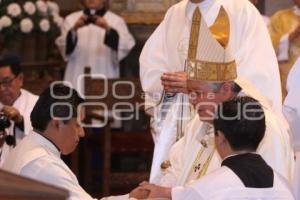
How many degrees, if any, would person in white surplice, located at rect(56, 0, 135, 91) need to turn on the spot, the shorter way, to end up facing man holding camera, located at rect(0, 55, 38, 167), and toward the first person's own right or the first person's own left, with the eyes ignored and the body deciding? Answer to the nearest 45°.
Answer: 0° — they already face them

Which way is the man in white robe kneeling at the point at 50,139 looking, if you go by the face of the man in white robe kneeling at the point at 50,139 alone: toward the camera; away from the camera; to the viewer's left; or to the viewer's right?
to the viewer's right

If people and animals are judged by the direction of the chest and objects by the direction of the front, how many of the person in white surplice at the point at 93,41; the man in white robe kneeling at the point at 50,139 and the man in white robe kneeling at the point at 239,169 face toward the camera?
1

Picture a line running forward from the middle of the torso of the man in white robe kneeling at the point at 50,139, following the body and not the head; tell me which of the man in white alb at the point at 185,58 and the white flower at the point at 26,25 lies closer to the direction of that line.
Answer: the man in white alb

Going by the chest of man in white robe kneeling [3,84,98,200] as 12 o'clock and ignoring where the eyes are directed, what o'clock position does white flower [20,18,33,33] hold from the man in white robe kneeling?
The white flower is roughly at 9 o'clock from the man in white robe kneeling.

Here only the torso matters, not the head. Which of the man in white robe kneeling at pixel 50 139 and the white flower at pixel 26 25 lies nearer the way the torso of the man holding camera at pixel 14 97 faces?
the man in white robe kneeling

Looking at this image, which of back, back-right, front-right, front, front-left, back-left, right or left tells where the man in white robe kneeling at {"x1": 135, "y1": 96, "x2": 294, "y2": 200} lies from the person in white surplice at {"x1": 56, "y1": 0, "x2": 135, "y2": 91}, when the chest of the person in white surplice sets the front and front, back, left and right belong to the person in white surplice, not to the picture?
front

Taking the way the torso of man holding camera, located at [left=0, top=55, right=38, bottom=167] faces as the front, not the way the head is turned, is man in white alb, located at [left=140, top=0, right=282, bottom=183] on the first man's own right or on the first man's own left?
on the first man's own left

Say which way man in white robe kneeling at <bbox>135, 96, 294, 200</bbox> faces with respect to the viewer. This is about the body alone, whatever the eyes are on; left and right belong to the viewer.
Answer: facing away from the viewer and to the left of the viewer

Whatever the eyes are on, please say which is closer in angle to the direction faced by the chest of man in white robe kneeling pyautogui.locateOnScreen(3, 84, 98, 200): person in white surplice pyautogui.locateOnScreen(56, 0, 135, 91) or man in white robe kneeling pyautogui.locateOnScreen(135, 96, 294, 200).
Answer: the man in white robe kneeling

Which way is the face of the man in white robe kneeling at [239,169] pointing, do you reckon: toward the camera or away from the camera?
away from the camera

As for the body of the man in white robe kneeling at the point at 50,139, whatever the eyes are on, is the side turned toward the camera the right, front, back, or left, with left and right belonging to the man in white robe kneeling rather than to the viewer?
right

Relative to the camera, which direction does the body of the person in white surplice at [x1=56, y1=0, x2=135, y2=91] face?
toward the camera
